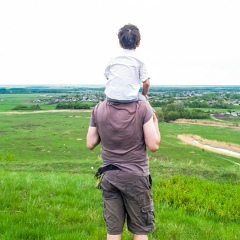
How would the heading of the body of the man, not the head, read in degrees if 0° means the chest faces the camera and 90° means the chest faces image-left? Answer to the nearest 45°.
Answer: approximately 180°

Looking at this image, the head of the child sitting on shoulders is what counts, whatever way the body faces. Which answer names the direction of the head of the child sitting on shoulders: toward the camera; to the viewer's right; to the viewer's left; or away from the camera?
away from the camera
